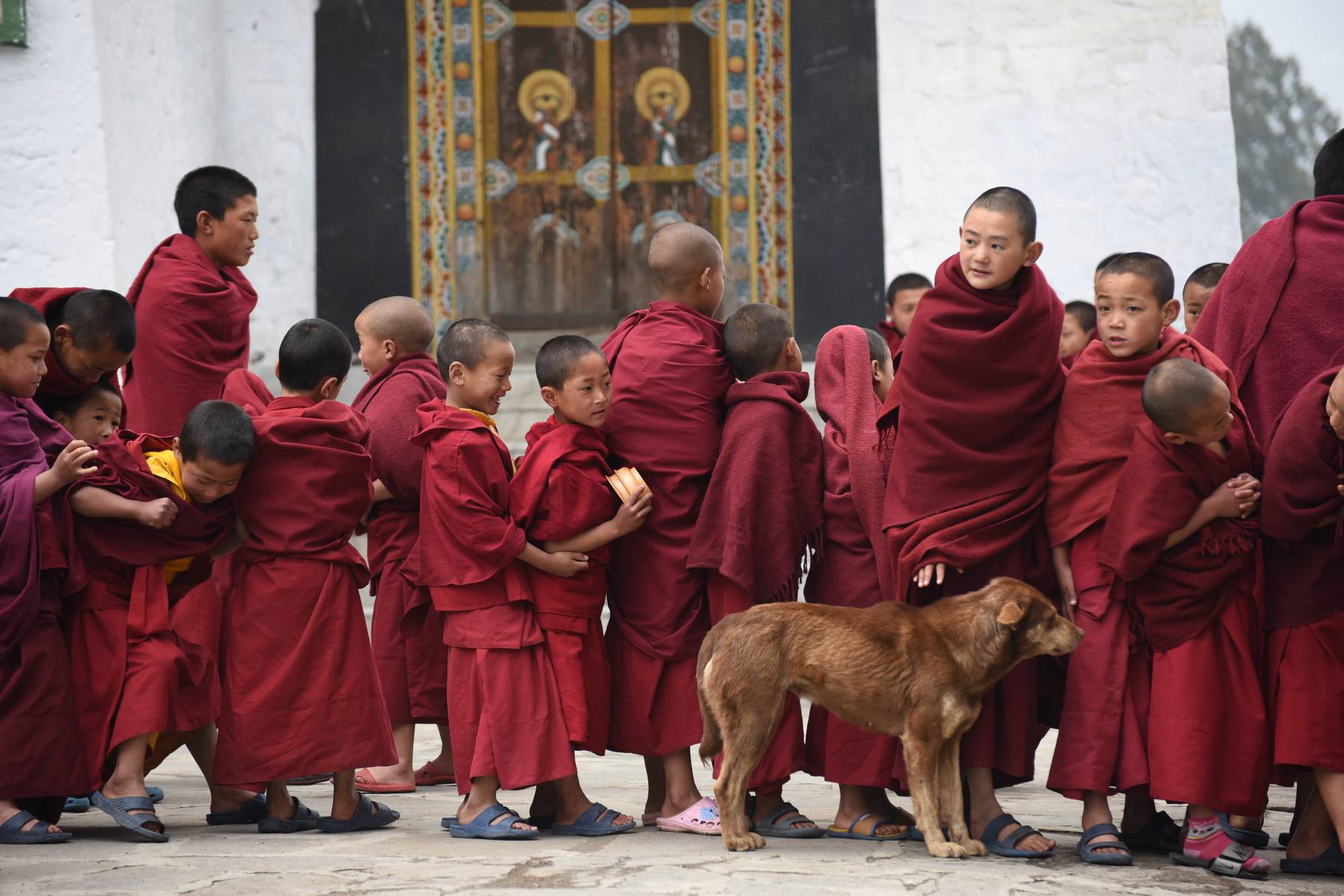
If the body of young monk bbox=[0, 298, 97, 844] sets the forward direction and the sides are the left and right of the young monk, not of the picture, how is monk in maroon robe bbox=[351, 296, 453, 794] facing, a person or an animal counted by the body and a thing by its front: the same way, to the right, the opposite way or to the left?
the opposite way

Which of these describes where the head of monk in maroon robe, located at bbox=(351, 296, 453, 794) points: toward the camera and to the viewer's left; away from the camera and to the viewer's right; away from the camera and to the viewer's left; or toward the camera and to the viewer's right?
away from the camera and to the viewer's left

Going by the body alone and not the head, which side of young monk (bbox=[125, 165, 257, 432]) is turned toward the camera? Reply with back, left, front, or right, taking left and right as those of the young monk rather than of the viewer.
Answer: right

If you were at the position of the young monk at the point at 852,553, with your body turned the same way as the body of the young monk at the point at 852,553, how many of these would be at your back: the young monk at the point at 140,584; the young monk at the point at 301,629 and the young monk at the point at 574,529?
3

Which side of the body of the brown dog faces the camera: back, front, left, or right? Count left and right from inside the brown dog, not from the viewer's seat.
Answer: right

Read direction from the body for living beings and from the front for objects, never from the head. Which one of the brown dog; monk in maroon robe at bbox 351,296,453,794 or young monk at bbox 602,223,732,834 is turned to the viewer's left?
the monk in maroon robe

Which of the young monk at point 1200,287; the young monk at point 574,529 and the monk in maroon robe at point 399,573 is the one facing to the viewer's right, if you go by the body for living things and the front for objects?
the young monk at point 574,529

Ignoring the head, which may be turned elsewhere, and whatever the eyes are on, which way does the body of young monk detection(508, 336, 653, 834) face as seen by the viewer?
to the viewer's right

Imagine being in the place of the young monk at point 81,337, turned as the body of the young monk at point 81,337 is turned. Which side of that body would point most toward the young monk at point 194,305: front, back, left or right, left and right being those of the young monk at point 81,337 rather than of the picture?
left
